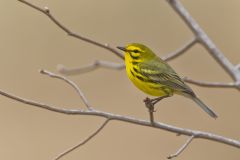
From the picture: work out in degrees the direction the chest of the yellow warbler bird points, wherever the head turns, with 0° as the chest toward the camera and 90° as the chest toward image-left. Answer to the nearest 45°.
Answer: approximately 90°
